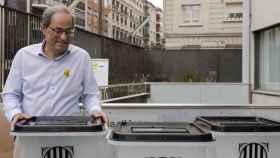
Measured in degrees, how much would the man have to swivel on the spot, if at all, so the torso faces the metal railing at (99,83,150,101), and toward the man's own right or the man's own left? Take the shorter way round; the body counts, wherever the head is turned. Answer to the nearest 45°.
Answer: approximately 180°

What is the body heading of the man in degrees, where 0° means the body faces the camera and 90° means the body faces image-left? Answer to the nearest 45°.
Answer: approximately 0°
